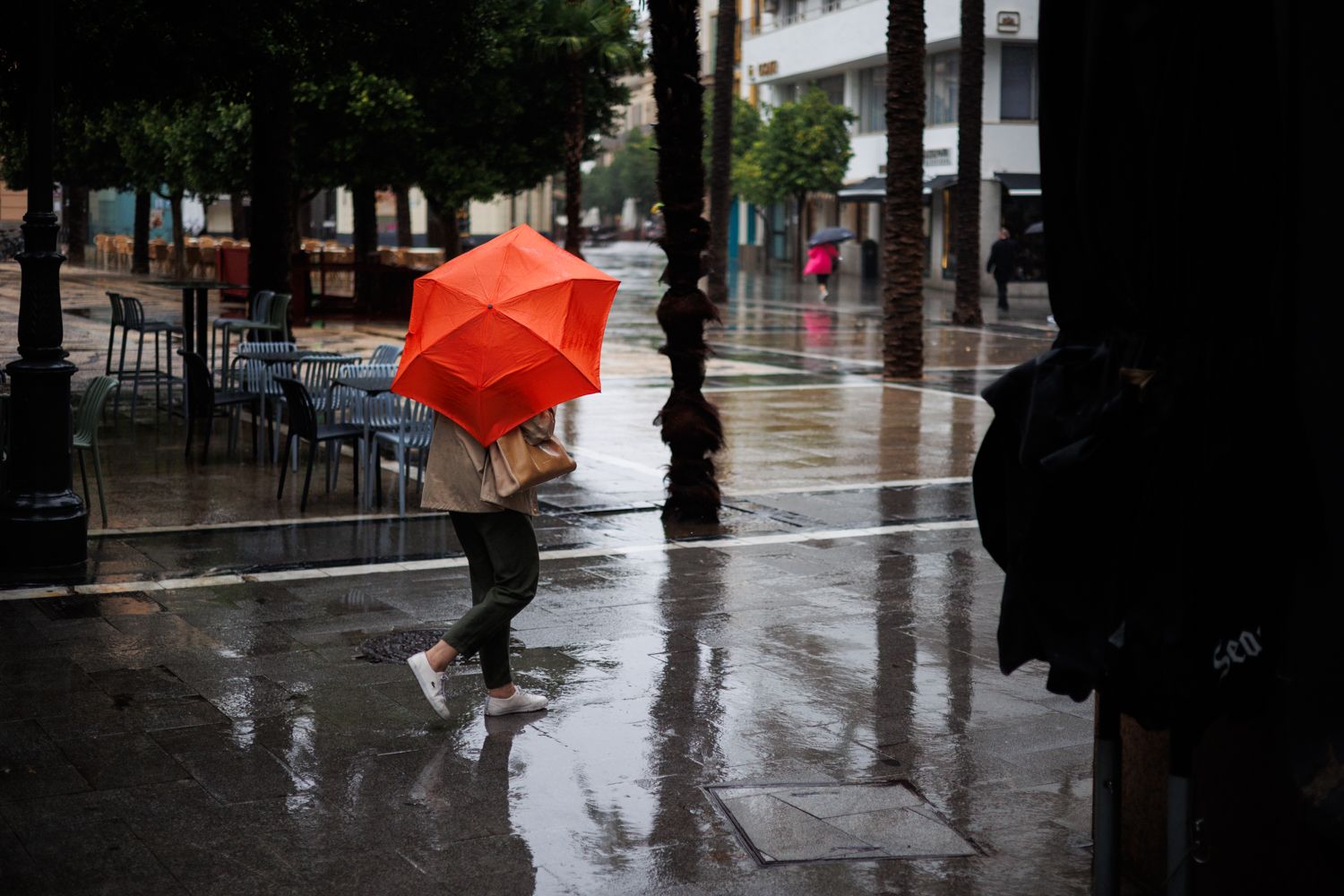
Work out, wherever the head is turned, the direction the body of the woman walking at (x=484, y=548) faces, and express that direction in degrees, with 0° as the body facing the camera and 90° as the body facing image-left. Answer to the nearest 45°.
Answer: approximately 270°

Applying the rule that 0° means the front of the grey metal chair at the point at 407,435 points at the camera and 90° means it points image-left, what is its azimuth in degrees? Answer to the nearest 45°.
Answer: approximately 135°

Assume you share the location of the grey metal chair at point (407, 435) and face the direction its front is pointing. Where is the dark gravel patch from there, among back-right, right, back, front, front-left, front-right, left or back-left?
back-left

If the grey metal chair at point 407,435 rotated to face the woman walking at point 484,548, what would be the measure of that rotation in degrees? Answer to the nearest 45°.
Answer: approximately 135° to its left
